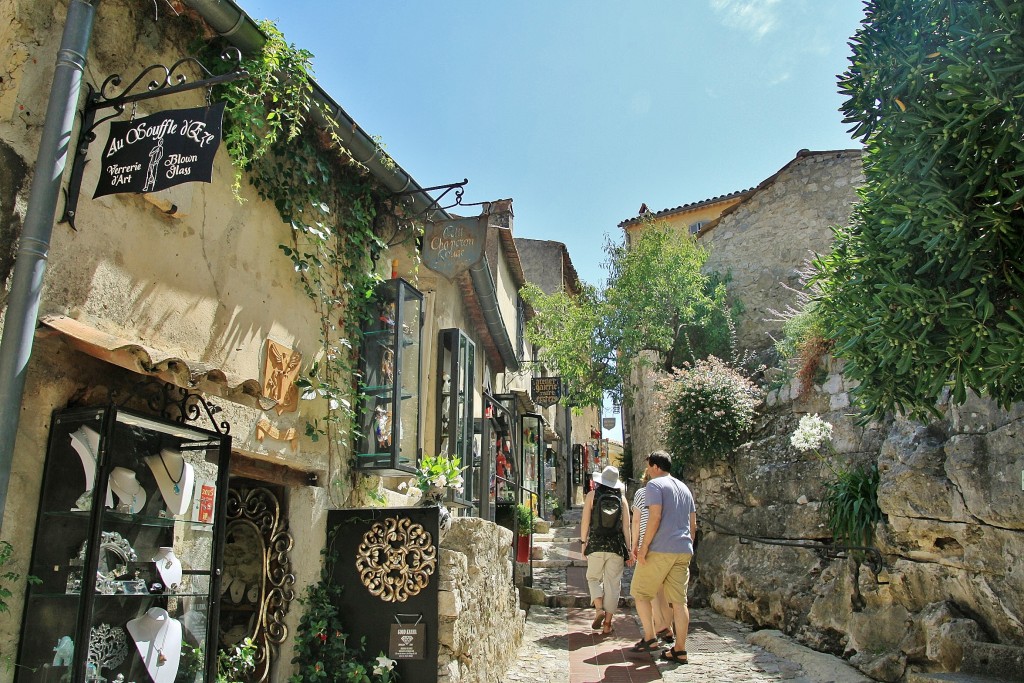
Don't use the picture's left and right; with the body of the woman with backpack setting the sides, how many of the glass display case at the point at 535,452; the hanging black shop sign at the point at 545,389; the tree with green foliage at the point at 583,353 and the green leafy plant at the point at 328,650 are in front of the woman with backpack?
3

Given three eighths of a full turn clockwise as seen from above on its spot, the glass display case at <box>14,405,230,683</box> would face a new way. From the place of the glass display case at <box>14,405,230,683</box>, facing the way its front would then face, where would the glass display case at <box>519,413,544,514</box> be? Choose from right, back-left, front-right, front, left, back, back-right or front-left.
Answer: back-right

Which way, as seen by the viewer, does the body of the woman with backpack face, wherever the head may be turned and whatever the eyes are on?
away from the camera

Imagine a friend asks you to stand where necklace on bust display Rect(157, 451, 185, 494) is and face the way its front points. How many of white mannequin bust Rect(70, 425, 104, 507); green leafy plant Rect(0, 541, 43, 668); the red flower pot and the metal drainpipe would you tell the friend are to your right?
3

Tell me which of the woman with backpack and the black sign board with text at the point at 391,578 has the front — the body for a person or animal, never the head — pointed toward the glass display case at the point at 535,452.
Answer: the woman with backpack

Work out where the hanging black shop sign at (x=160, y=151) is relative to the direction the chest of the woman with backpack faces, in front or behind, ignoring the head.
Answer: behind

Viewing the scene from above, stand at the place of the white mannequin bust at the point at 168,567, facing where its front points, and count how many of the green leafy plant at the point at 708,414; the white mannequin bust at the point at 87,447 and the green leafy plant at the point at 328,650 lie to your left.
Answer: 2

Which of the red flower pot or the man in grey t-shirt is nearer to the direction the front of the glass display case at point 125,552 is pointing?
the man in grey t-shirt

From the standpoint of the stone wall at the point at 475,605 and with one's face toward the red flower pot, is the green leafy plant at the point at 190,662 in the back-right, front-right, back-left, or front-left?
back-left

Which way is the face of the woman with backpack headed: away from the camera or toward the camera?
away from the camera

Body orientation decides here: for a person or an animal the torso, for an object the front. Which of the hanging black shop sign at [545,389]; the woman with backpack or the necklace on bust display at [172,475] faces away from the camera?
the woman with backpack

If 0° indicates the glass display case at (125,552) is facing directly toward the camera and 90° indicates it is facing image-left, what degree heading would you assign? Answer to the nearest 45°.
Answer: approximately 315°

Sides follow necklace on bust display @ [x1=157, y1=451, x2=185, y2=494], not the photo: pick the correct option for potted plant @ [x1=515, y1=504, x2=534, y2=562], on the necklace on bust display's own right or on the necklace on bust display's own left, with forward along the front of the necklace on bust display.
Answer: on the necklace on bust display's own left
